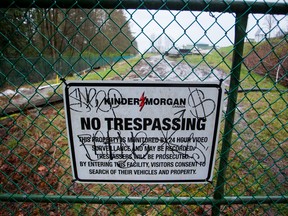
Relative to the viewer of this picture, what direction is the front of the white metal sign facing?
facing the viewer
